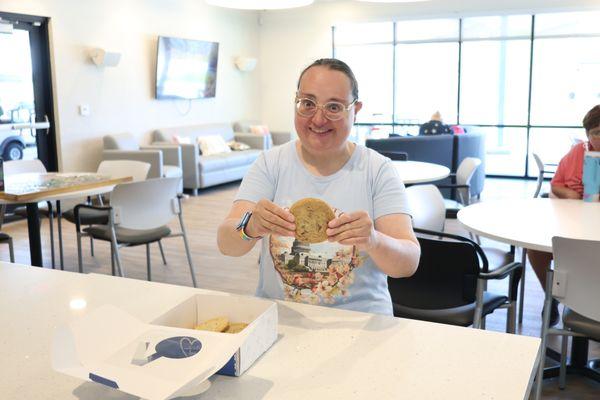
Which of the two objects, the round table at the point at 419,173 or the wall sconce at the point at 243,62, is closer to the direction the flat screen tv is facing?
the round table

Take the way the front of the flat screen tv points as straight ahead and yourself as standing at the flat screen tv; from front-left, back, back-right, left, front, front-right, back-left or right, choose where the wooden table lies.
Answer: front-right

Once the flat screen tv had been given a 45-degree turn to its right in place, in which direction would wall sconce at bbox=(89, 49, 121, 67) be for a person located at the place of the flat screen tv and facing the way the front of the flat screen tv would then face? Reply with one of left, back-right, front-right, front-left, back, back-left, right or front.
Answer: front-right

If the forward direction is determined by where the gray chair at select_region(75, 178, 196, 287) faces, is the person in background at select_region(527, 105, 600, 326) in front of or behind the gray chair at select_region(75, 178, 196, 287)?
behind

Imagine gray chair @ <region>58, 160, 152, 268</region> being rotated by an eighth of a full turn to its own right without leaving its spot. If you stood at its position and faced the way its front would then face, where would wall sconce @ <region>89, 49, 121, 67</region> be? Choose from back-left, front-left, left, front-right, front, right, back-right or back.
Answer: right

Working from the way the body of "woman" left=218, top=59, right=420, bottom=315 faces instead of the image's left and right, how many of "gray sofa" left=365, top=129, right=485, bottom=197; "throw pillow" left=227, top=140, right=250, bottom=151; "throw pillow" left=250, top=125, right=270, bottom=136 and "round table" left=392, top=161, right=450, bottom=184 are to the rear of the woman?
4

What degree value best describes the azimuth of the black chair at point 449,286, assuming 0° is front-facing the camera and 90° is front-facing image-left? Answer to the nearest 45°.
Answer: approximately 225°

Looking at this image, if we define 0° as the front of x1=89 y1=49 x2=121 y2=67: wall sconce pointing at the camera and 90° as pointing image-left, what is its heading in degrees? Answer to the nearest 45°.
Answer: approximately 315°

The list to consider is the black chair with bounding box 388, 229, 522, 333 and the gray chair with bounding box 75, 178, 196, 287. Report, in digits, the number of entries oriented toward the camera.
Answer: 0

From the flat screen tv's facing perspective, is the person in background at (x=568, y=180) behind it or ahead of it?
ahead

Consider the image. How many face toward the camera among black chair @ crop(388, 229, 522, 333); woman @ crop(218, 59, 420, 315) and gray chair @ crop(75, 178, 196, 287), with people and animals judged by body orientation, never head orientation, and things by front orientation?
1

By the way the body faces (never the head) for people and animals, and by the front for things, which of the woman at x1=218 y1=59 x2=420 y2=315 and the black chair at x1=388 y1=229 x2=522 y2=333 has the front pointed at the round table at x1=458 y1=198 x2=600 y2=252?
the black chair
